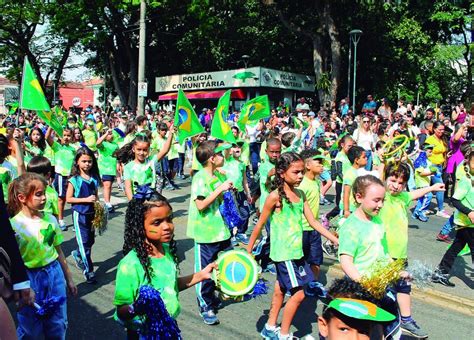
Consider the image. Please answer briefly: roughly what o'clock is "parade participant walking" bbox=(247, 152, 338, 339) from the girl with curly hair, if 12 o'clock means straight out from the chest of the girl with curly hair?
The parade participant walking is roughly at 9 o'clock from the girl with curly hair.

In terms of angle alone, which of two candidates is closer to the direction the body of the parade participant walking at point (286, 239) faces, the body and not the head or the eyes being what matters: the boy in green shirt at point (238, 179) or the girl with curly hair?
the girl with curly hair

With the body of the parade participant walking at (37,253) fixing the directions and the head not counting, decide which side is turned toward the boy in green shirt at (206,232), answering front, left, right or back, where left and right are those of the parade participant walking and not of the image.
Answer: left

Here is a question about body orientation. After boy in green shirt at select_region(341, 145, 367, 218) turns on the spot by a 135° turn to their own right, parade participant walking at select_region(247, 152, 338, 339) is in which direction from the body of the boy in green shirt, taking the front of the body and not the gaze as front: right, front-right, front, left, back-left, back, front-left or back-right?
front-left

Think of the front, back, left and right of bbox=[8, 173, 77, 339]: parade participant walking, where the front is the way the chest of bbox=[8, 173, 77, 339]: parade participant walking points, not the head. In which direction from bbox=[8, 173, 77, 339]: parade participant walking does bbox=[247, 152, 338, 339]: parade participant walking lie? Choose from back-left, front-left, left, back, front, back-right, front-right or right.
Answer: front-left
